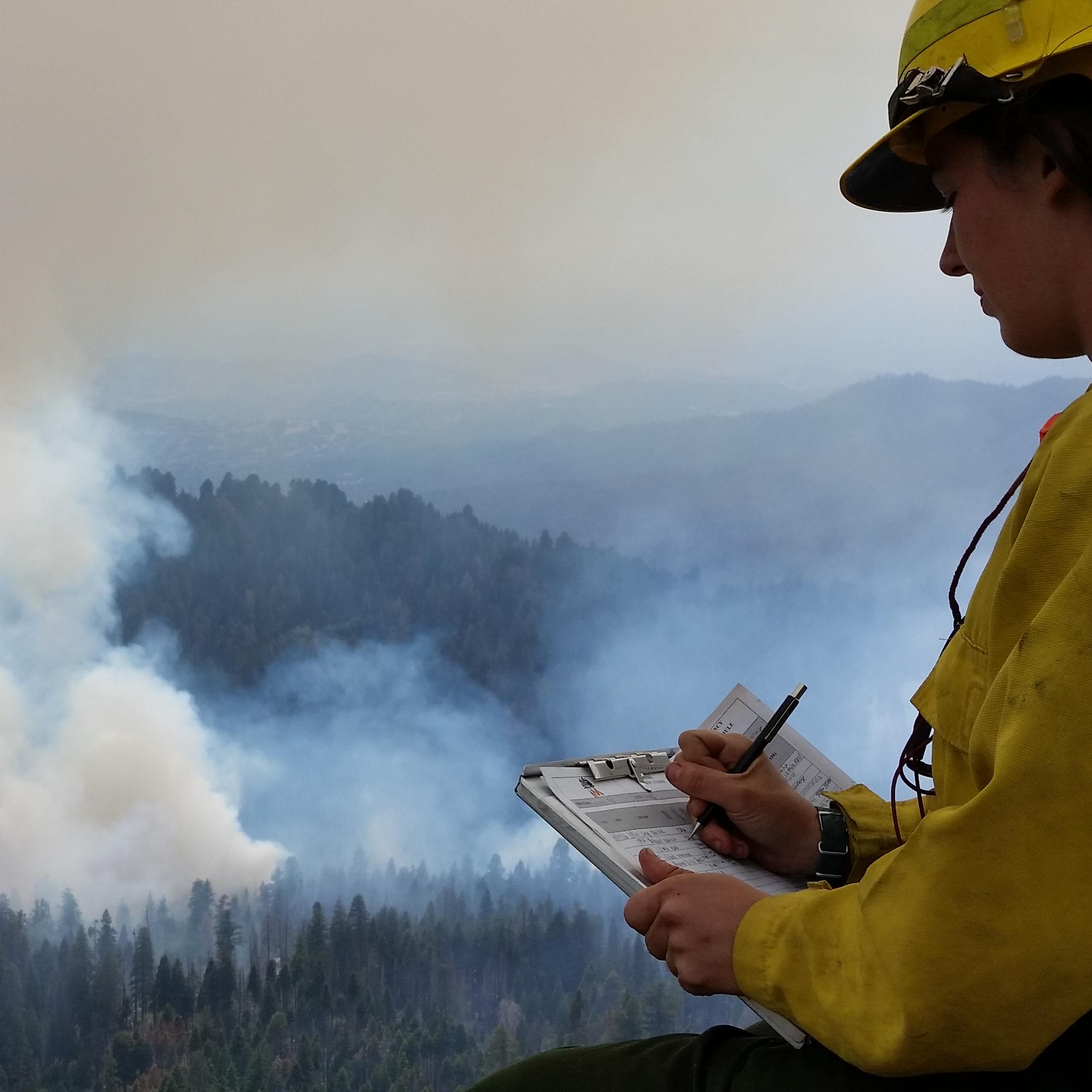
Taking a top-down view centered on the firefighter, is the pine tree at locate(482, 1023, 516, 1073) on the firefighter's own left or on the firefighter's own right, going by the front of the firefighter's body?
on the firefighter's own right

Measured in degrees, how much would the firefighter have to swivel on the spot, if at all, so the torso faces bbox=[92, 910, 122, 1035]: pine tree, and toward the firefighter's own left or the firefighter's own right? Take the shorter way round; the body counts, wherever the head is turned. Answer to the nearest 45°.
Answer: approximately 45° to the firefighter's own right

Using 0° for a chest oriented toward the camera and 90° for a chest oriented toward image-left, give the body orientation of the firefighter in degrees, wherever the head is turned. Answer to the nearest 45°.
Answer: approximately 90°

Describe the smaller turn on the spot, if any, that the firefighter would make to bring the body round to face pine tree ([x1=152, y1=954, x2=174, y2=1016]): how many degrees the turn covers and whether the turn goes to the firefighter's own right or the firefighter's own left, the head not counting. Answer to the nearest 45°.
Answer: approximately 45° to the firefighter's own right

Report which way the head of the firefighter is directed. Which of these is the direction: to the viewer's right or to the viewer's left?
to the viewer's left

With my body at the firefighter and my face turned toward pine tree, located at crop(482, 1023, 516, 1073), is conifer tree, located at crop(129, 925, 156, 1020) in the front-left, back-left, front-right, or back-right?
front-left
